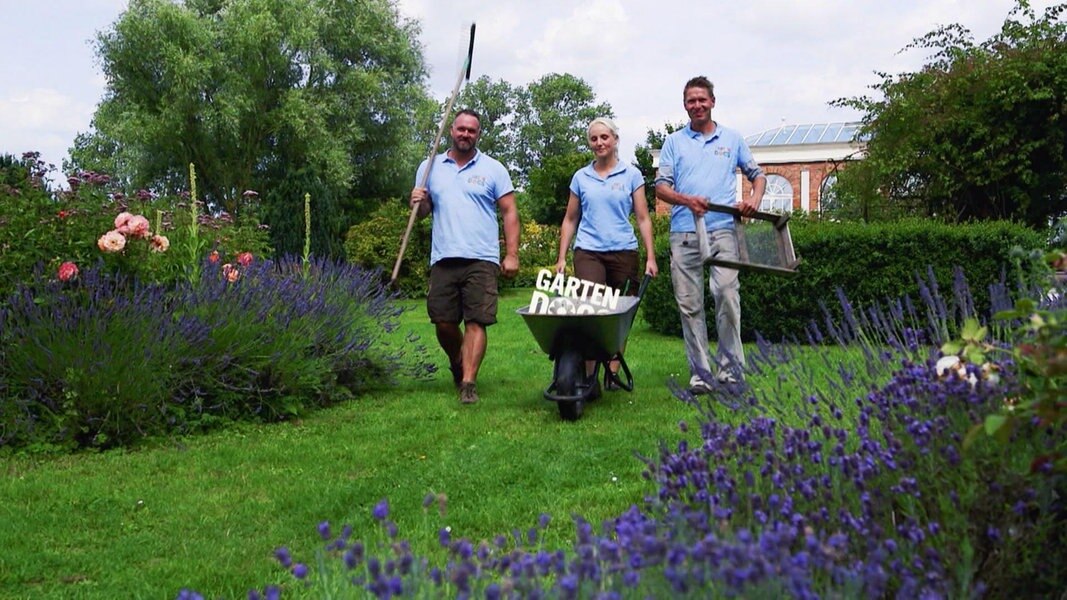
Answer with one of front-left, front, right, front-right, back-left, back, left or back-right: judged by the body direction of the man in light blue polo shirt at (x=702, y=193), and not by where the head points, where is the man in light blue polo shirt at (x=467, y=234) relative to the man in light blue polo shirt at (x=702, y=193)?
right

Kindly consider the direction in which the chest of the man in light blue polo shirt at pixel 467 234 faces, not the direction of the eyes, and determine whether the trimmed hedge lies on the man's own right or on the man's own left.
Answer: on the man's own left

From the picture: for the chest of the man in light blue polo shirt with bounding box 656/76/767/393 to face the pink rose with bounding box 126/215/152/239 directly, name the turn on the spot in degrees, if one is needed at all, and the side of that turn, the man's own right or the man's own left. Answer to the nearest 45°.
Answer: approximately 90° to the man's own right

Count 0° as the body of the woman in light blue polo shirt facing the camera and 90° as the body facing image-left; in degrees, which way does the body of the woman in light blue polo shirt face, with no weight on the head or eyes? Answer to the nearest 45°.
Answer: approximately 0°

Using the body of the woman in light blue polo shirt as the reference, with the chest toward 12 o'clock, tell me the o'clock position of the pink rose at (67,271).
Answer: The pink rose is roughly at 2 o'clock from the woman in light blue polo shirt.

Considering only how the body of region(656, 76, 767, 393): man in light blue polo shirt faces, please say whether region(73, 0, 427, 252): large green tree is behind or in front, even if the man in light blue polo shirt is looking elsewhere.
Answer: behind

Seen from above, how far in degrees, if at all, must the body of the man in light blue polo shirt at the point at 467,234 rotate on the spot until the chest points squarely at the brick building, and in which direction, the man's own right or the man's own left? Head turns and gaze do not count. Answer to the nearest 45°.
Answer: approximately 135° to the man's own left

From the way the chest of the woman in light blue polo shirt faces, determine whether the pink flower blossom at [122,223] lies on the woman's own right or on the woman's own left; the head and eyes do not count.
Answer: on the woman's own right

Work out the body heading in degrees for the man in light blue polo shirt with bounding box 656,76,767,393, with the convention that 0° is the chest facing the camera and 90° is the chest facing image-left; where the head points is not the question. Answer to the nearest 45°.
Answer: approximately 0°

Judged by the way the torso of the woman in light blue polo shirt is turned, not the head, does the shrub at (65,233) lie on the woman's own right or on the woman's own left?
on the woman's own right

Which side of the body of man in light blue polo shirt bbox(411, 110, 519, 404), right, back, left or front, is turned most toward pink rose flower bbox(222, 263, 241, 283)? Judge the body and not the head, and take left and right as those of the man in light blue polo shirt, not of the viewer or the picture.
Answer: right

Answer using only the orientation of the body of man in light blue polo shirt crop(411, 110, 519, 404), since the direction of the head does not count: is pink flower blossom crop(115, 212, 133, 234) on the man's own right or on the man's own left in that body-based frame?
on the man's own right
